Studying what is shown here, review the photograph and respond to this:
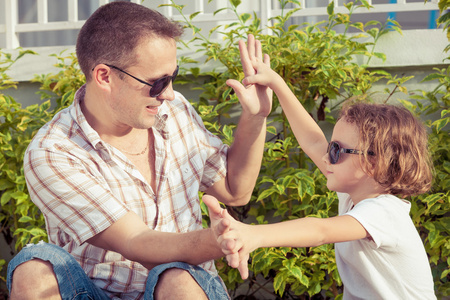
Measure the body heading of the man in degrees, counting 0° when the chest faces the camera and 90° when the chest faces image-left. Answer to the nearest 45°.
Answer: approximately 315°
